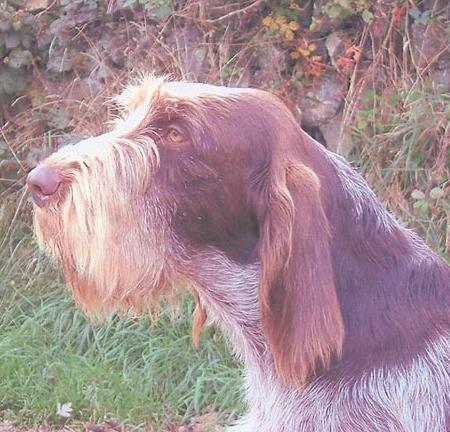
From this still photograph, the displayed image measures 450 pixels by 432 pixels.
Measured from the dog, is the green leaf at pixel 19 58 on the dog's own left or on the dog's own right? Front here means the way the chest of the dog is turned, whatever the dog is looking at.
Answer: on the dog's own right

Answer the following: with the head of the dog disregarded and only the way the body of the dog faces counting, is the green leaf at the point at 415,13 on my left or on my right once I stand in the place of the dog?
on my right

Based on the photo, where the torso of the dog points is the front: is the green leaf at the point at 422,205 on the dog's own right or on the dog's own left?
on the dog's own right

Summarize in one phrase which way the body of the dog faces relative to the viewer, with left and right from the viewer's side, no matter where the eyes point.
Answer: facing to the left of the viewer
